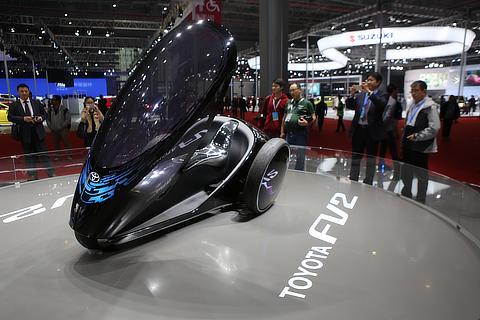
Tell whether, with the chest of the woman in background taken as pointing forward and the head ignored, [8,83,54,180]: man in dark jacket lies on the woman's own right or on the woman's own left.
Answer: on the woman's own right

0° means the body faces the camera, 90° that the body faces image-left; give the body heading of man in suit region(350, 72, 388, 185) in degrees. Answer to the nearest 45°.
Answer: approximately 45°

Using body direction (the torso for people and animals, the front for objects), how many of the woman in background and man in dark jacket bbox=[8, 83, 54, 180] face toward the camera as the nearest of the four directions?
2

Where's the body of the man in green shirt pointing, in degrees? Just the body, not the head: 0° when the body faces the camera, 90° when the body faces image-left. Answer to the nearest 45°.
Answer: approximately 45°

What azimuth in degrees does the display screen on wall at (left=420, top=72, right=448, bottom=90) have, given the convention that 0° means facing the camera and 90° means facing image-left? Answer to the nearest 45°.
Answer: approximately 0°

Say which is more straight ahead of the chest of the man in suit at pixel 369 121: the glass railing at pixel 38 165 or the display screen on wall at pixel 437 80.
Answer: the glass railing

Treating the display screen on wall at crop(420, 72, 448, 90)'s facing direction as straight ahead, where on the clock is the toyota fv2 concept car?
The toyota fv2 concept car is roughly at 12 o'clock from the display screen on wall.

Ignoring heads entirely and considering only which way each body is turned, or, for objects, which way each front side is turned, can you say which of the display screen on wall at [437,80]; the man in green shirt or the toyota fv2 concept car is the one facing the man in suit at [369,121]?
the display screen on wall

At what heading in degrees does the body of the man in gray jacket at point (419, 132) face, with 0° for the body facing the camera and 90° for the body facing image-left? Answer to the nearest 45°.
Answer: approximately 45°

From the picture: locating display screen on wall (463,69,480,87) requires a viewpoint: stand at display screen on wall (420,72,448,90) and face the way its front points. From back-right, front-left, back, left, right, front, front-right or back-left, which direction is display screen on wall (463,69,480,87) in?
back-left

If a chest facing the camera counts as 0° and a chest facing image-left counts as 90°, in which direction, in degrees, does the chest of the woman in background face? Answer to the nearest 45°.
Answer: approximately 0°

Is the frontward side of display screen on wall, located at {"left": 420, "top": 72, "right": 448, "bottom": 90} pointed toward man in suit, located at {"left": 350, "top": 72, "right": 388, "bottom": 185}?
yes

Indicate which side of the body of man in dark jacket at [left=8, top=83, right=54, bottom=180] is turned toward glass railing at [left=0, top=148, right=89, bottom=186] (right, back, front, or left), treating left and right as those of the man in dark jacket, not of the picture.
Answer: front
